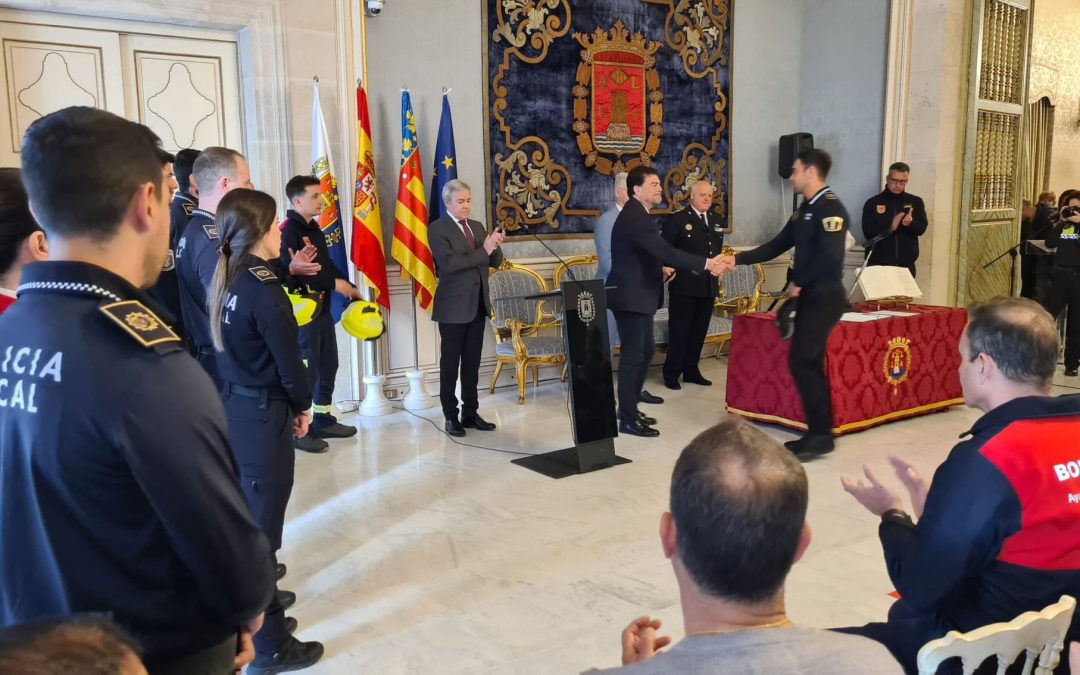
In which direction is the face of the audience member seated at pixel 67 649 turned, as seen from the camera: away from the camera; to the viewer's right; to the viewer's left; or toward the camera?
away from the camera

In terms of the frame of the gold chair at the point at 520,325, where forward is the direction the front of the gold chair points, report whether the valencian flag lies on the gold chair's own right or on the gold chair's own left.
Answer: on the gold chair's own right

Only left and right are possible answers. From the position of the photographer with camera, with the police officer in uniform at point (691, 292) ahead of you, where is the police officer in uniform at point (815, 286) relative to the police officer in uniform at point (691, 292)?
left

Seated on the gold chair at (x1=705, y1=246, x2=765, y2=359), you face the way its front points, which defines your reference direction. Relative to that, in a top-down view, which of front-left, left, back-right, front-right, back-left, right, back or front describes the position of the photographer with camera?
back-left

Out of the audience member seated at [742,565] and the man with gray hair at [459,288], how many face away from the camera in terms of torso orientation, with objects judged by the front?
1

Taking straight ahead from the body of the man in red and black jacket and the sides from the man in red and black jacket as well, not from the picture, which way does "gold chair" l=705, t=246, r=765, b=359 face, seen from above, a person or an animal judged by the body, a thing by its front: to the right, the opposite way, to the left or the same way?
to the left

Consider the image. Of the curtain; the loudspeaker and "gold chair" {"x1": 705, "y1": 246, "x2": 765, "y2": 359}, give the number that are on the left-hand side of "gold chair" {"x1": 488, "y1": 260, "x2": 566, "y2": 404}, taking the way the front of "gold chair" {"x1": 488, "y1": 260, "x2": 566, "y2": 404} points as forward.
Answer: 3

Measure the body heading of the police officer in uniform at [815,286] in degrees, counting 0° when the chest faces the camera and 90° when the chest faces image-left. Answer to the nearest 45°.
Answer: approximately 90°

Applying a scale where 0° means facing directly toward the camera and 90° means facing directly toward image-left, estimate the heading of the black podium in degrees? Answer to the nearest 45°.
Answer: approximately 315°

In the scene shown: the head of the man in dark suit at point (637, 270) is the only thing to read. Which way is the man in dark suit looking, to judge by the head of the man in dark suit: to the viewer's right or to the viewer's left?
to the viewer's right
